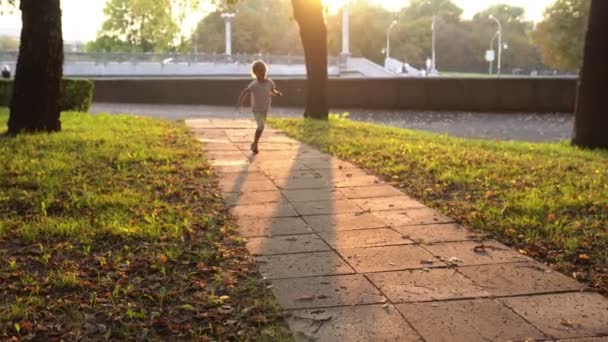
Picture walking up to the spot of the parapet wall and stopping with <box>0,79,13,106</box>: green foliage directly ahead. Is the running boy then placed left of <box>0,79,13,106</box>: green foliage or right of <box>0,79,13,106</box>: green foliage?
left

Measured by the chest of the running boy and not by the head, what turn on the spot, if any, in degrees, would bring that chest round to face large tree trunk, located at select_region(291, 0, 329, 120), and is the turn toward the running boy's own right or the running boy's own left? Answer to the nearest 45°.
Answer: approximately 180°

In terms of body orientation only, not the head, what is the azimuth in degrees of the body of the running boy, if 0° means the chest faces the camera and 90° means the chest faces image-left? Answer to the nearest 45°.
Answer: approximately 0°
